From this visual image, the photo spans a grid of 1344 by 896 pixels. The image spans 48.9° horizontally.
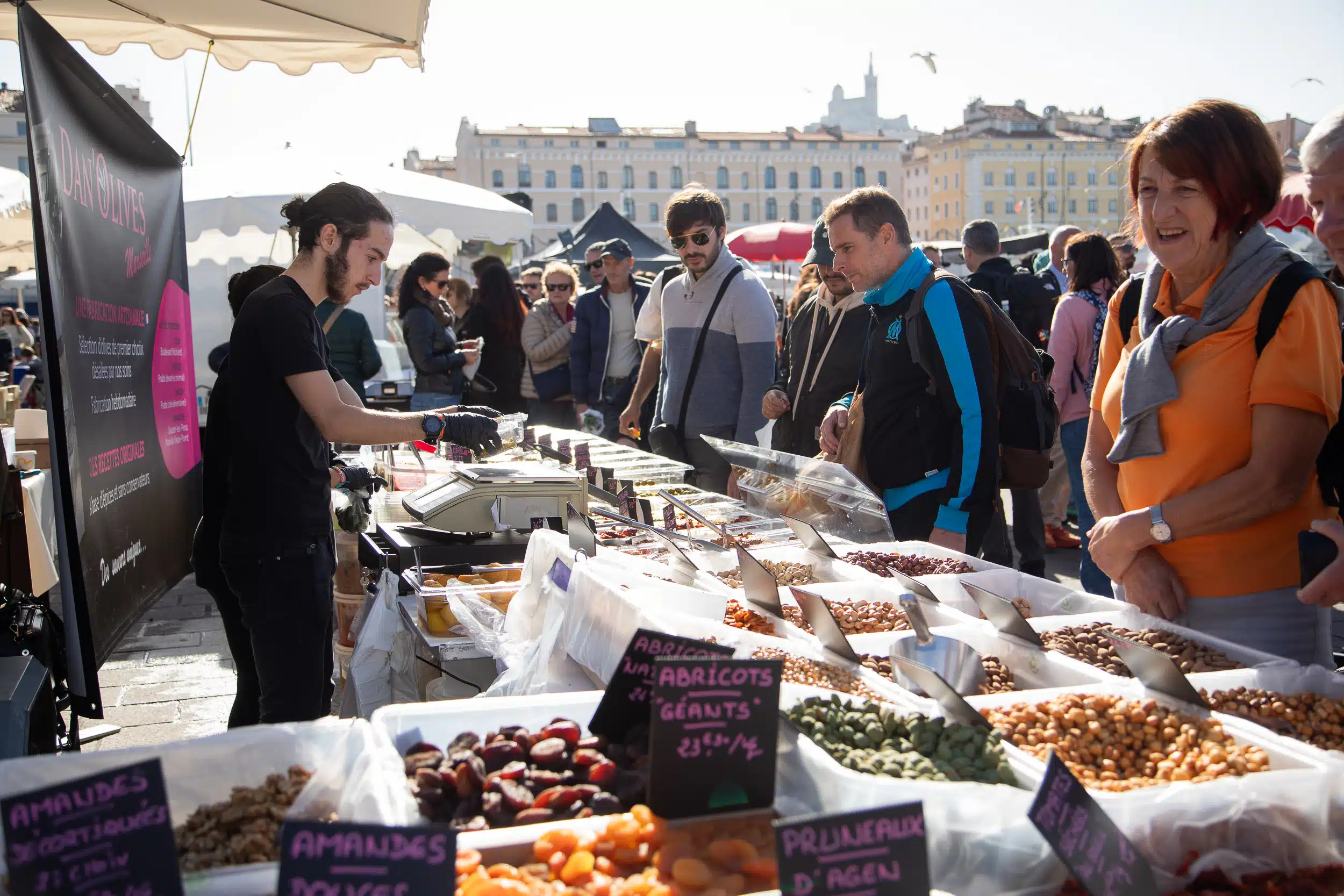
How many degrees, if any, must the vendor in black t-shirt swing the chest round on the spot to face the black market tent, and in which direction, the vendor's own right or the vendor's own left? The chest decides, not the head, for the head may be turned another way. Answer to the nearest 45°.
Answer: approximately 90° to the vendor's own left

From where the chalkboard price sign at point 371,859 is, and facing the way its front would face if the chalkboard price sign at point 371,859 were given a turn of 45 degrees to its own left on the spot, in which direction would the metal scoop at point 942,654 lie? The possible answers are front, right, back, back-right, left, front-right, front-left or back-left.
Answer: left

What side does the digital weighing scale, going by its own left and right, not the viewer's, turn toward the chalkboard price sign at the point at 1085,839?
left

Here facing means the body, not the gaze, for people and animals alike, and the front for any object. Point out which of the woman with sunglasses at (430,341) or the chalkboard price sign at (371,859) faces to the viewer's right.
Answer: the woman with sunglasses

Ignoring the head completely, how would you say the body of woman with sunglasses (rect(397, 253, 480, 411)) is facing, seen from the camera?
to the viewer's right

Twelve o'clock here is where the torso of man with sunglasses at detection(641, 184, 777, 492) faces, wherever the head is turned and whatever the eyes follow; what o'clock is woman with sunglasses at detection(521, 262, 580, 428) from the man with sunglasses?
The woman with sunglasses is roughly at 4 o'clock from the man with sunglasses.

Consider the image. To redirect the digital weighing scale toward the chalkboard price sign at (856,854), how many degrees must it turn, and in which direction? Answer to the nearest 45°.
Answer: approximately 90° to its left

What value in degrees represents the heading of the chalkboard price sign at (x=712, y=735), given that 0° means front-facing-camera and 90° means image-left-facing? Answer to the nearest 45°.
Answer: approximately 0°

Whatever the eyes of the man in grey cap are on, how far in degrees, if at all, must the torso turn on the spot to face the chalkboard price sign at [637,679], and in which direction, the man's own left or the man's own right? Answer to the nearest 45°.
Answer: approximately 45° to the man's own left

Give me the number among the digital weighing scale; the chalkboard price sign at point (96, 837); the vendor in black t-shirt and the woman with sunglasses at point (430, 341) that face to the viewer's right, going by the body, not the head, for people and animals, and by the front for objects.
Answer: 2
